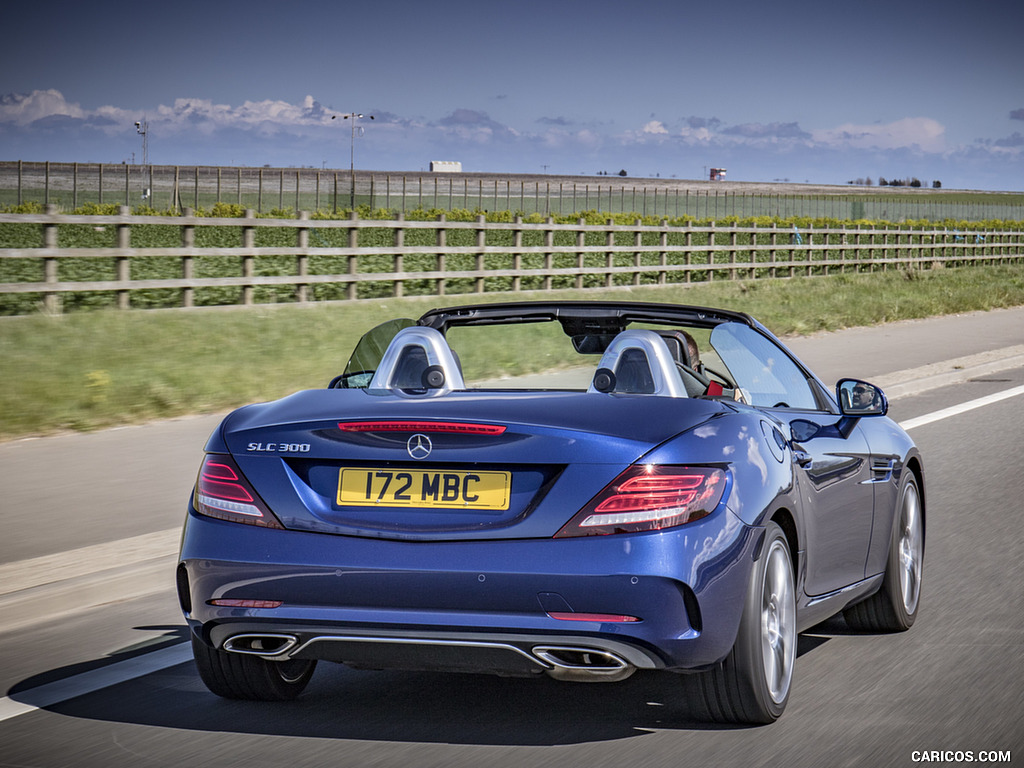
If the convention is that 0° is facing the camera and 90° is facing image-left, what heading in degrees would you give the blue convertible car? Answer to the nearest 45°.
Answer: approximately 225°

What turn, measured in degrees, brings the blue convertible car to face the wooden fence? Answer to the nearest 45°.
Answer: approximately 45° to its left
